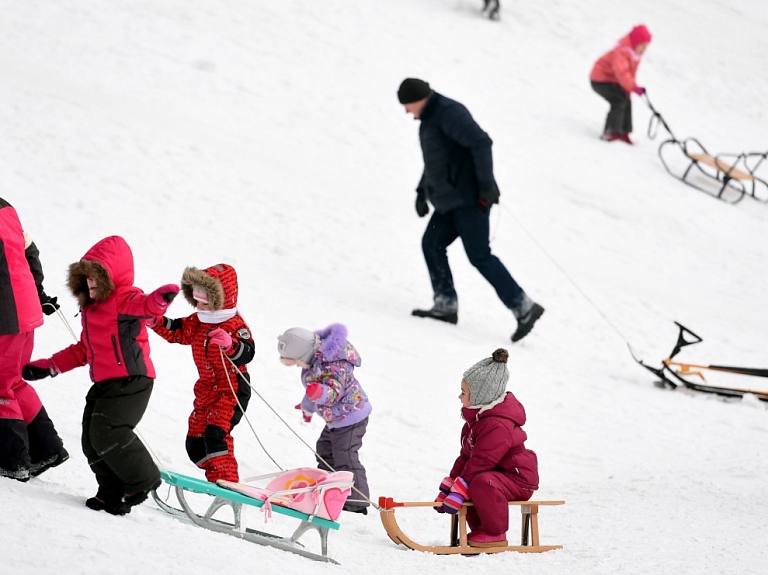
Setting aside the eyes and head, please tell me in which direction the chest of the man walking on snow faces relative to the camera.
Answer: to the viewer's left

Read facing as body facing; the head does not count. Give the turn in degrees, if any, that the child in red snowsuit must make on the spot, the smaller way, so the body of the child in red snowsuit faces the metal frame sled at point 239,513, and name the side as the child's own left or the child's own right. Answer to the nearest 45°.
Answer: approximately 45° to the child's own left

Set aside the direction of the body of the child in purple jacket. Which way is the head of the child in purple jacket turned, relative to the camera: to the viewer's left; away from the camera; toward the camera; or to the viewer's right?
to the viewer's left

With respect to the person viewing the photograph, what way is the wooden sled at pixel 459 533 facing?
facing to the left of the viewer

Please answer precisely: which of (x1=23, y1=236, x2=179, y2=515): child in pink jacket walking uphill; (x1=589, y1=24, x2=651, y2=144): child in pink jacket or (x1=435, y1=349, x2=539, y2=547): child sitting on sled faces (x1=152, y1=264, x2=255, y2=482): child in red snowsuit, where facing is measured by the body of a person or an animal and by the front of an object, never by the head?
the child sitting on sled

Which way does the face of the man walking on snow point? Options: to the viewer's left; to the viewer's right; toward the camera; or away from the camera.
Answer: to the viewer's left

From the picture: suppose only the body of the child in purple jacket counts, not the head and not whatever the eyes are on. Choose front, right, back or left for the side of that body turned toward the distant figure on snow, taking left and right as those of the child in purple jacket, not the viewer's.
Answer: right
